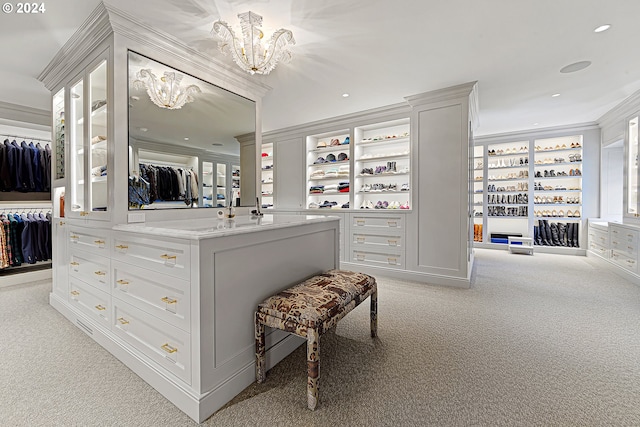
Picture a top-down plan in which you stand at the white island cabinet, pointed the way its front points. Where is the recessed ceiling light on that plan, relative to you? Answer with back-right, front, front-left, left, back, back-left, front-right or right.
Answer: back-left

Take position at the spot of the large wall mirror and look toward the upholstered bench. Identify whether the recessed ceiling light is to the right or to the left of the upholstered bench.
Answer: left

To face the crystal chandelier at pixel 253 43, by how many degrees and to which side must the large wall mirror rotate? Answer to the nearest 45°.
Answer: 0° — it already faces it

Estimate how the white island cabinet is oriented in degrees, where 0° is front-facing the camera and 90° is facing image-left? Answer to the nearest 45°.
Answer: approximately 45°
